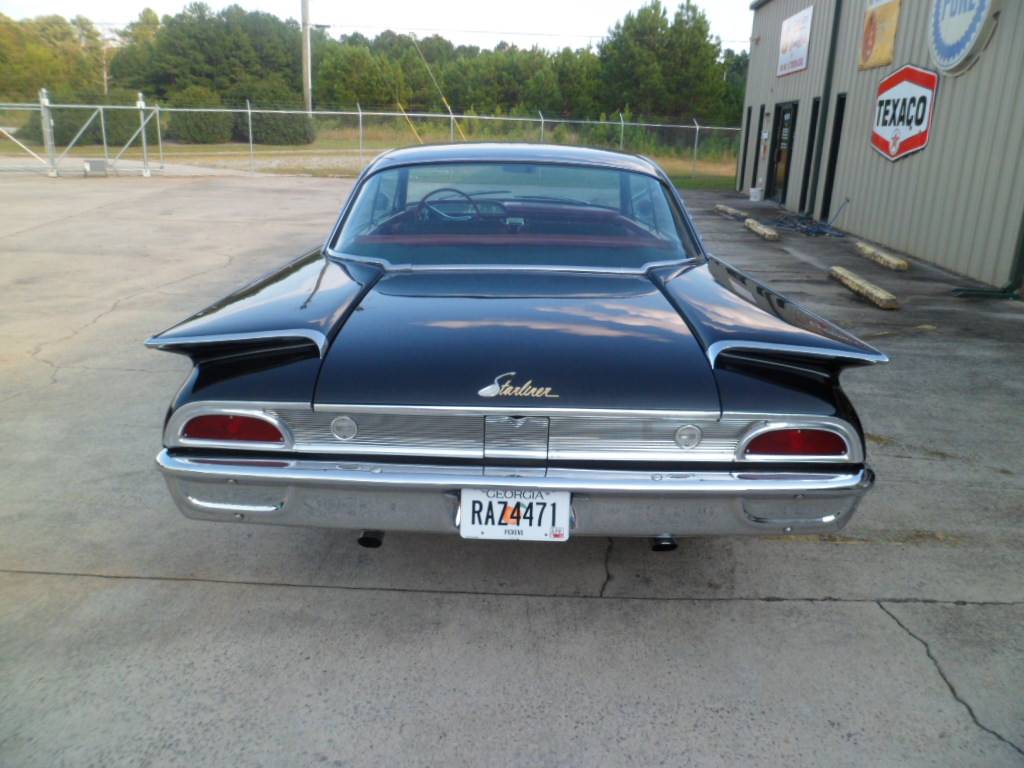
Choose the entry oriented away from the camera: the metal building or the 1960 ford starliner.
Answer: the 1960 ford starliner

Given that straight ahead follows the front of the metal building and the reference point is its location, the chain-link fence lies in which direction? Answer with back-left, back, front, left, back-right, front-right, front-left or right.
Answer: right

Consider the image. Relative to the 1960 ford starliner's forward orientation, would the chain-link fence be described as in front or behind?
in front

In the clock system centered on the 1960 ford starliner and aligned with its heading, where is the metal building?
The metal building is roughly at 1 o'clock from the 1960 ford starliner.

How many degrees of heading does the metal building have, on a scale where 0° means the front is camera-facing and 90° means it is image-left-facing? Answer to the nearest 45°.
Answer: approximately 45°

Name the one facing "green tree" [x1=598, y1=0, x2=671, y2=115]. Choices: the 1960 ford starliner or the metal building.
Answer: the 1960 ford starliner

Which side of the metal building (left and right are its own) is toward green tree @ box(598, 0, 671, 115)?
right

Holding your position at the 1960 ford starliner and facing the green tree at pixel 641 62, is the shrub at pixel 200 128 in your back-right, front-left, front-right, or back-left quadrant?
front-left

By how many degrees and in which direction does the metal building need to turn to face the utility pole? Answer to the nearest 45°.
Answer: approximately 90° to its right

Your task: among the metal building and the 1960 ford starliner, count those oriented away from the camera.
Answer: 1

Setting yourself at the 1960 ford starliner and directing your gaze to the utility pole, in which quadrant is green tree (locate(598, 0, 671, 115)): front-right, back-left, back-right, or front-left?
front-right

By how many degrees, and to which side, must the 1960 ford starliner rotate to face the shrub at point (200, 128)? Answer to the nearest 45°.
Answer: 0° — it already faces it

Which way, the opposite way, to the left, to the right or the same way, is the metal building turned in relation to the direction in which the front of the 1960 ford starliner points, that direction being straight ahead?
to the left

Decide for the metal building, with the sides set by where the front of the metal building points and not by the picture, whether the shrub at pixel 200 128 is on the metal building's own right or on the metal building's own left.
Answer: on the metal building's own right

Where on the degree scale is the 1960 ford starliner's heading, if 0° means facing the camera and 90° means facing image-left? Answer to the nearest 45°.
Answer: approximately 180°
